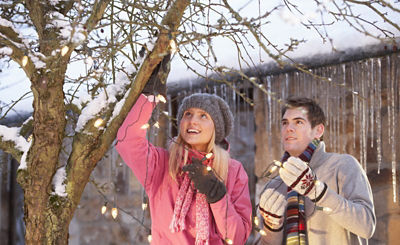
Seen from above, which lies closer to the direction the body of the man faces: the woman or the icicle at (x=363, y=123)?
the woman

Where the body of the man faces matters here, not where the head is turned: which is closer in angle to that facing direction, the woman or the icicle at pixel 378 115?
the woman

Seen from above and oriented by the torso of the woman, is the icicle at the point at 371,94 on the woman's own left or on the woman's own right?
on the woman's own left

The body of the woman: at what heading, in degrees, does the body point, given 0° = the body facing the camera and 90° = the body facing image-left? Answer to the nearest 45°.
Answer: approximately 0°

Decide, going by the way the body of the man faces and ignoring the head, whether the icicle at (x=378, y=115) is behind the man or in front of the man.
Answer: behind

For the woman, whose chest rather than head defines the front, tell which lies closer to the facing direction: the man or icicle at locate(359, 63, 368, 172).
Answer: the man

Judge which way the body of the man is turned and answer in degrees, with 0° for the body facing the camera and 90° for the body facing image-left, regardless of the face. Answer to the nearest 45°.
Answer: approximately 45°

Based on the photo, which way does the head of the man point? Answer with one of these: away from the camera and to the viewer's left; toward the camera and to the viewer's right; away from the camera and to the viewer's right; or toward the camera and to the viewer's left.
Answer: toward the camera and to the viewer's left

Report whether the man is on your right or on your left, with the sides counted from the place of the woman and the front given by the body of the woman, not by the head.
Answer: on your left

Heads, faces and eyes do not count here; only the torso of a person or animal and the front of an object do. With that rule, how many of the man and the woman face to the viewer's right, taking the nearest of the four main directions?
0
